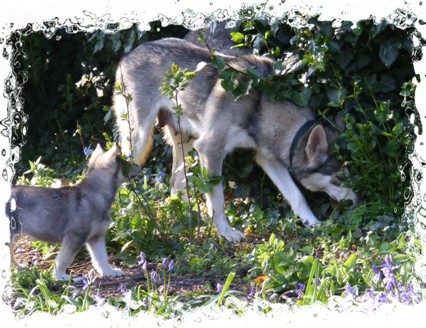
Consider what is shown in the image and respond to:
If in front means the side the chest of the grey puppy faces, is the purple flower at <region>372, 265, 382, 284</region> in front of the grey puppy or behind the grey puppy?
in front

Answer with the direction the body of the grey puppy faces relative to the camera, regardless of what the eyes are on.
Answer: to the viewer's right

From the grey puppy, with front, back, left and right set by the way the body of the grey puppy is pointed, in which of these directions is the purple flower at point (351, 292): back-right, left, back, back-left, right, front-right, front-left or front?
front-right

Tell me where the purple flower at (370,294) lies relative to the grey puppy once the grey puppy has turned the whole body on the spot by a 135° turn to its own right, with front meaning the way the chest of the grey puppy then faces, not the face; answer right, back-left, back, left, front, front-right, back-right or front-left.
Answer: left
